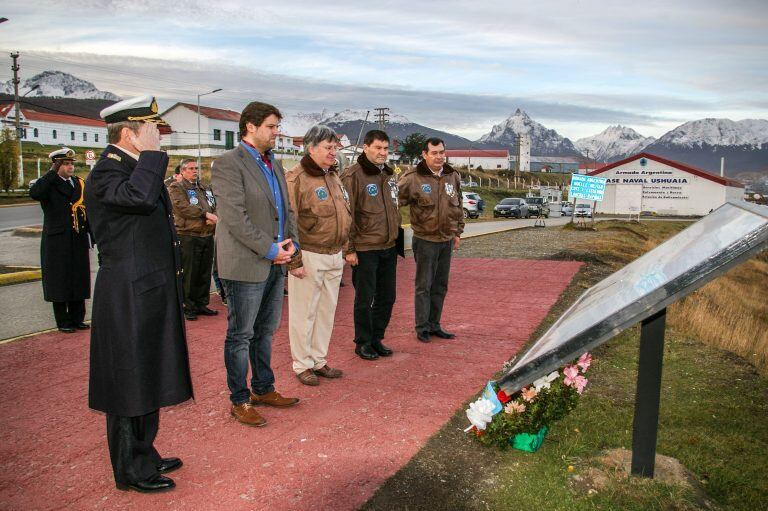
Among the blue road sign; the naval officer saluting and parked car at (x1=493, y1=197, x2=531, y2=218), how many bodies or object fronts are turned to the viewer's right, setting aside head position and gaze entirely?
1

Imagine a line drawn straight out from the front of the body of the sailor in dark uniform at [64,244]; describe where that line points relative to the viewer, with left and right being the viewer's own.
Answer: facing the viewer and to the right of the viewer

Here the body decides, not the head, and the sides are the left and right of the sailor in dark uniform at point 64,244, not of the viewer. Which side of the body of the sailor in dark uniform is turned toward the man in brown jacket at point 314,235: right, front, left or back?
front

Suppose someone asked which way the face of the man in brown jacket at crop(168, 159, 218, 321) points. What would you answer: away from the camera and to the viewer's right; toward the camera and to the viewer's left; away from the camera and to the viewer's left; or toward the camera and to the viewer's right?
toward the camera and to the viewer's right

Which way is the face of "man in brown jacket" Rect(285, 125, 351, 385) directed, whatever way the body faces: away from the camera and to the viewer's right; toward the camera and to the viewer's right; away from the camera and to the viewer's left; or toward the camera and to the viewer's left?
toward the camera and to the viewer's right

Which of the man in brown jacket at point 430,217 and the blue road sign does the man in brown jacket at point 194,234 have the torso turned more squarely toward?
the man in brown jacket

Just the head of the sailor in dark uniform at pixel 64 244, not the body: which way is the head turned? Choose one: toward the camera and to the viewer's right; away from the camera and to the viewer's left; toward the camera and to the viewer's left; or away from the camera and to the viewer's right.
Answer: toward the camera and to the viewer's right

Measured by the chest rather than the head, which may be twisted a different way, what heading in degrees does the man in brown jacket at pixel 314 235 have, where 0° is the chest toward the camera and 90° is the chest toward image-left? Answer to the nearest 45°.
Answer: approximately 315°

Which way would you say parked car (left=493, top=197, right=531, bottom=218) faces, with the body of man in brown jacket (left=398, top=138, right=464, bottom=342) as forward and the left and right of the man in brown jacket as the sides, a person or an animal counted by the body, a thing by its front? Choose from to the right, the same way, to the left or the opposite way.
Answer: to the right

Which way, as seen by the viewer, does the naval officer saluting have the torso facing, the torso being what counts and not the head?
to the viewer's right

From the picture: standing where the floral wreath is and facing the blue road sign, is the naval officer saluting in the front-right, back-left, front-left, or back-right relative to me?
back-left

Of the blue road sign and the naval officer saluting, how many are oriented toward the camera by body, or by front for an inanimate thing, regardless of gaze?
1

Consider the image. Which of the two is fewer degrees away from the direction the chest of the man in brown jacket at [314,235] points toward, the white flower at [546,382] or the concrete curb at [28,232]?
the white flower

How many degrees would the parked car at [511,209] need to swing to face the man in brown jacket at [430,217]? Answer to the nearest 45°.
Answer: approximately 45° to its left

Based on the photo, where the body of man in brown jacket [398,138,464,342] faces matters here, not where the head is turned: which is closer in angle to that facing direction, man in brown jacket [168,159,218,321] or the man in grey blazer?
the man in grey blazer

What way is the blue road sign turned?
toward the camera
